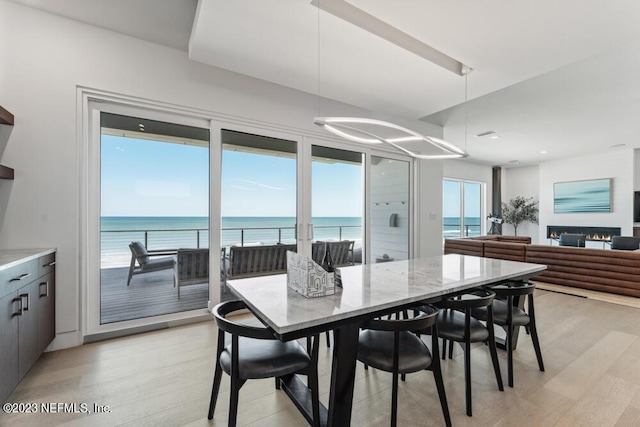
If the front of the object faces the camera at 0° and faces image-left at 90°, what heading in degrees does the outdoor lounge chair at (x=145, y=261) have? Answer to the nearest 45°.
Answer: approximately 270°

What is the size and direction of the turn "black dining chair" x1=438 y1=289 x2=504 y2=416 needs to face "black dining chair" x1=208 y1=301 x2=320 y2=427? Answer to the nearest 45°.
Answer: approximately 90° to its left

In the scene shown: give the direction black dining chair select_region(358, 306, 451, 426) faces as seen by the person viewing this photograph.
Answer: facing away from the viewer and to the left of the viewer

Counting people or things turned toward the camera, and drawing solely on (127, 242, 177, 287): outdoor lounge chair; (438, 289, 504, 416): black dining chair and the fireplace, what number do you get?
1

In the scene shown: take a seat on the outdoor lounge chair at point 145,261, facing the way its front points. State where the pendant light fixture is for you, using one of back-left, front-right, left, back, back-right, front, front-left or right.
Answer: front-right

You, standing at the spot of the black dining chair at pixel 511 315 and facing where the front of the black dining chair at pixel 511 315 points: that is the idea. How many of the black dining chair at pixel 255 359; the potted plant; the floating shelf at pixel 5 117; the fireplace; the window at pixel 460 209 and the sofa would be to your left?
2

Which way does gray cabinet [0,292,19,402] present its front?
to the viewer's right

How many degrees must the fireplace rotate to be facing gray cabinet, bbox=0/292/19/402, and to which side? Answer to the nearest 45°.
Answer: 0° — it already faces it

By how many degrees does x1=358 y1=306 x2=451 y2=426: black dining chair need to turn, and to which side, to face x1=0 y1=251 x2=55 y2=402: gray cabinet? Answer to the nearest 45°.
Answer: approximately 45° to its left

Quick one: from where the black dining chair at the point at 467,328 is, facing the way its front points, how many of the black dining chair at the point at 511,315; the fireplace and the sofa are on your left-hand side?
0

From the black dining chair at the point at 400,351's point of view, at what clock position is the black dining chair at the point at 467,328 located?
the black dining chair at the point at 467,328 is roughly at 3 o'clock from the black dining chair at the point at 400,351.

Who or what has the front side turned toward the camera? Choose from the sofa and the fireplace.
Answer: the fireplace

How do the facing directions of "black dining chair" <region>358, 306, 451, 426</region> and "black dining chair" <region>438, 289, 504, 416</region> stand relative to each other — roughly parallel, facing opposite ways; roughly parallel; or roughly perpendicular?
roughly parallel
